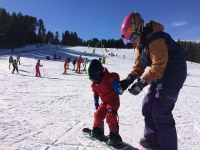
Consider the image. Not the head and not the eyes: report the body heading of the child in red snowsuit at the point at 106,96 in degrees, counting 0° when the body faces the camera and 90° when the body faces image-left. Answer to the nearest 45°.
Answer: approximately 45°

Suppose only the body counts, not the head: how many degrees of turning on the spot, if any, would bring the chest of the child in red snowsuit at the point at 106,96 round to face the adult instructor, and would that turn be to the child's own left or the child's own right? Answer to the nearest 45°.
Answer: approximately 90° to the child's own left
